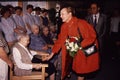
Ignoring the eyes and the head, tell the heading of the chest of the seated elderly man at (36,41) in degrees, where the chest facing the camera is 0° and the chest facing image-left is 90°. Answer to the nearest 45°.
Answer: approximately 315°

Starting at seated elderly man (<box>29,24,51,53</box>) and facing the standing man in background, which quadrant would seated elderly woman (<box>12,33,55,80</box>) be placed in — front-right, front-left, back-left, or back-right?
back-right

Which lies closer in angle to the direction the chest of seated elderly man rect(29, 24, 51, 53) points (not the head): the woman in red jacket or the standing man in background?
the woman in red jacket

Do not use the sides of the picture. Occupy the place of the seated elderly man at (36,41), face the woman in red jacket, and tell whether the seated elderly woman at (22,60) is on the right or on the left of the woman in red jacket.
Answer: right

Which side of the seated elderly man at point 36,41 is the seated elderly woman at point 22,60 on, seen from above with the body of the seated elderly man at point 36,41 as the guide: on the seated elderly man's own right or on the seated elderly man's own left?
on the seated elderly man's own right

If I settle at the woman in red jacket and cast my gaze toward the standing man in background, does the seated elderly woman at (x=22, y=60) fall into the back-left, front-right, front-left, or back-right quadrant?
back-left
